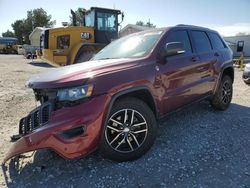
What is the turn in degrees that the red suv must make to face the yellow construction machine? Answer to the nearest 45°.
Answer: approximately 135° to its right

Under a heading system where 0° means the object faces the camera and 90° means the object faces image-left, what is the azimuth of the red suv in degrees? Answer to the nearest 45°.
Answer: approximately 45°
